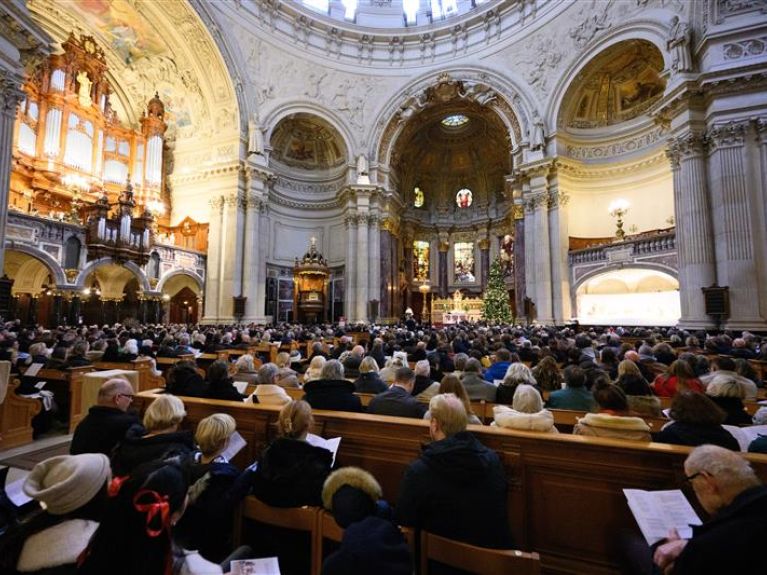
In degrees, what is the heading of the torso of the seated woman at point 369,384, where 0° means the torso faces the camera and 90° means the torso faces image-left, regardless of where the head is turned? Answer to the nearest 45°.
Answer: approximately 180°

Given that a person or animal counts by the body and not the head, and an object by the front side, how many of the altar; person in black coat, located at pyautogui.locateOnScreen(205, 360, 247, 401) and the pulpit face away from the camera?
1

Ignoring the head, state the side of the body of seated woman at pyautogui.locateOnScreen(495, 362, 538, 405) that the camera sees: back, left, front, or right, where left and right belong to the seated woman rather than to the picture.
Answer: back

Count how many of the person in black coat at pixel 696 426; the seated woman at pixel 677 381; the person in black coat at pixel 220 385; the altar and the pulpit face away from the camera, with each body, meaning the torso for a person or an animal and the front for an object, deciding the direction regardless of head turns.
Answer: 3

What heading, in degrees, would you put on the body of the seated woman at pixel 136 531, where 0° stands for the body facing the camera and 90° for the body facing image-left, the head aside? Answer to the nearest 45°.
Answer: approximately 225°

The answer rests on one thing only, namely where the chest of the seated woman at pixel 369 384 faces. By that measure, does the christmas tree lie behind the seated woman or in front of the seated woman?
in front

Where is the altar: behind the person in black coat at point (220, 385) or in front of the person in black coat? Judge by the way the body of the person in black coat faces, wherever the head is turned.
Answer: in front

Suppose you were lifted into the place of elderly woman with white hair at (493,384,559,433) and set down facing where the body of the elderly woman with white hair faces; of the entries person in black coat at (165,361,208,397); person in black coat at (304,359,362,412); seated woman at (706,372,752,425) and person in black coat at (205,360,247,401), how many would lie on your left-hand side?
3

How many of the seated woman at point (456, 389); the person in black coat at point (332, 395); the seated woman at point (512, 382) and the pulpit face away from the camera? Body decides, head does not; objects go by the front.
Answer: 3

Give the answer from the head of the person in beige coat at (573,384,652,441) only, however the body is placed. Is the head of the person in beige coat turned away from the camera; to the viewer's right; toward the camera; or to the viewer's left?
away from the camera

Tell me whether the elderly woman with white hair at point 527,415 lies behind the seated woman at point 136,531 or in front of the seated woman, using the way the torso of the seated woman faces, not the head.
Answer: in front

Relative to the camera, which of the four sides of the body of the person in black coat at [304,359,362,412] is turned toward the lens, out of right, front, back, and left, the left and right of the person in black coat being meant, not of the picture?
back

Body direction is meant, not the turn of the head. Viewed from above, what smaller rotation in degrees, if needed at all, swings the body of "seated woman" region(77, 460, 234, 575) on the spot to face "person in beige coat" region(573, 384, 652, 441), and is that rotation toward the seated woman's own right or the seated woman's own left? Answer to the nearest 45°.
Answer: approximately 45° to the seated woman's own right

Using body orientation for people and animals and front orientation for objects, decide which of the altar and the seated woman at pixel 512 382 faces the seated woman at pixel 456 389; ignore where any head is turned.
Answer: the altar
